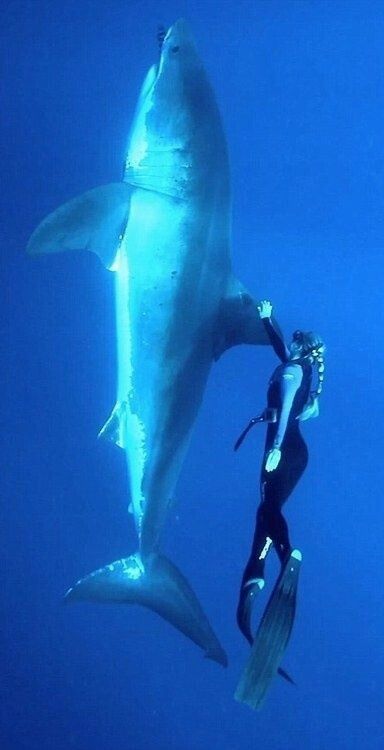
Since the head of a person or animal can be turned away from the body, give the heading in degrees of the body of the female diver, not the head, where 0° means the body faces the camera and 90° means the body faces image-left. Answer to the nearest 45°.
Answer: approximately 90°

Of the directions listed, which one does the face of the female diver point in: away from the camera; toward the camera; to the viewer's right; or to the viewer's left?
to the viewer's left

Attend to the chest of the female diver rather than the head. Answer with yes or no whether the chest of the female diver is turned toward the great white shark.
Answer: yes
